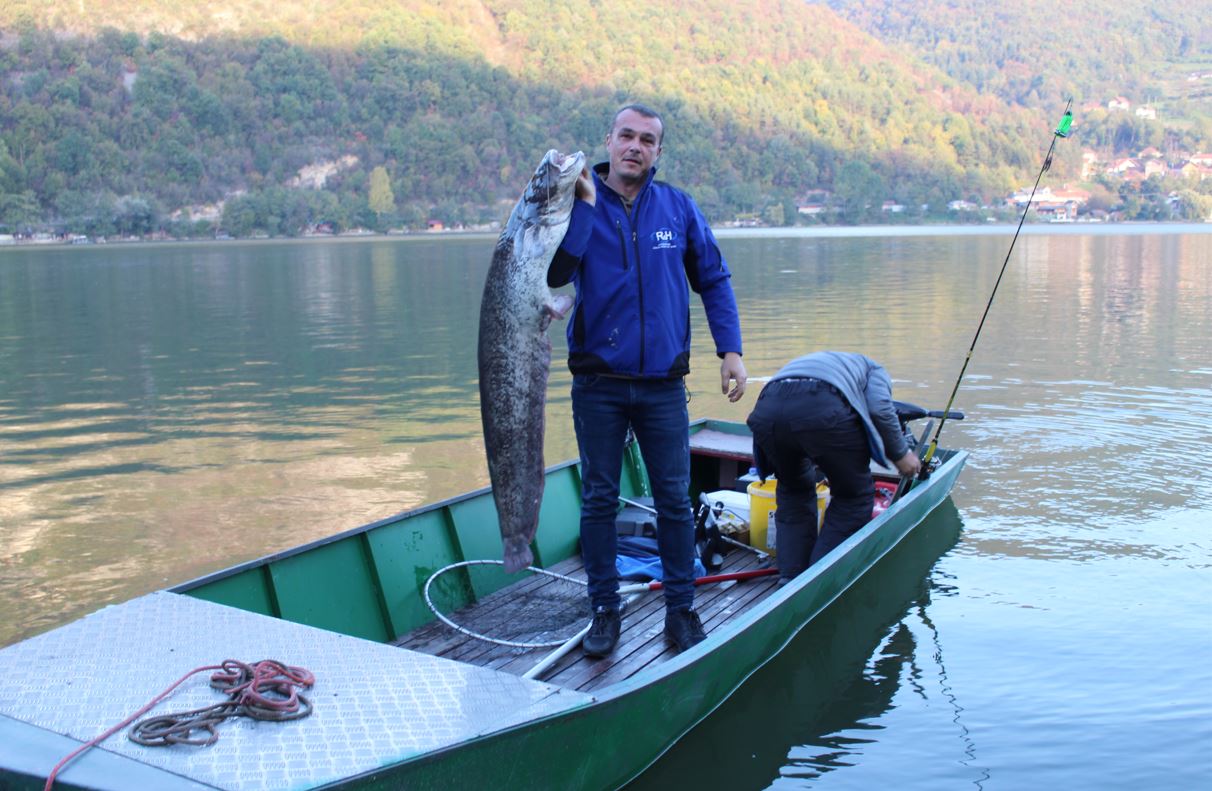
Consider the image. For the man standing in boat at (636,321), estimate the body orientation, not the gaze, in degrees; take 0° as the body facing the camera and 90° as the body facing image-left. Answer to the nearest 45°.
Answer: approximately 0°

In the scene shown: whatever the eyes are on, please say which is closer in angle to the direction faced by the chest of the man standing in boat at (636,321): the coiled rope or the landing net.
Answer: the coiled rope

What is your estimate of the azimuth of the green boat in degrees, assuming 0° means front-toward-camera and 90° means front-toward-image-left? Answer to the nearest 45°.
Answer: approximately 45°

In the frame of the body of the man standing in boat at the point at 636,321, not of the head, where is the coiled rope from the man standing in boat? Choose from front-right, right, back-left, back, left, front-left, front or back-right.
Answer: front-right
